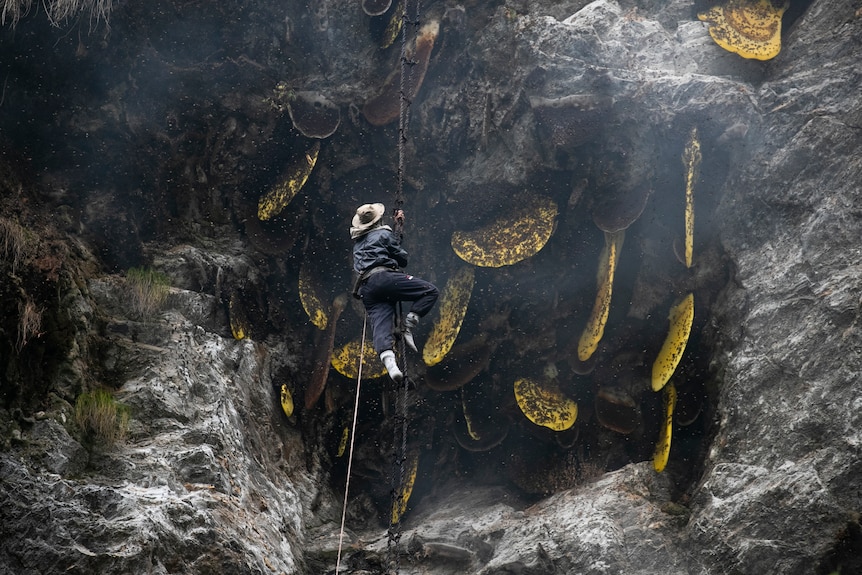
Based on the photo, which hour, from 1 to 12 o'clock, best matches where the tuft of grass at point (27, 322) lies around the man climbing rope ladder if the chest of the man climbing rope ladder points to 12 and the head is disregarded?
The tuft of grass is roughly at 7 o'clock from the man climbing rope ladder.

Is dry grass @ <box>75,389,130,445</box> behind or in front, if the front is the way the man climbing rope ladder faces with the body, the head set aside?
behind

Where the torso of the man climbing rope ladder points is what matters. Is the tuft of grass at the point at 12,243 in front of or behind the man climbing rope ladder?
behind

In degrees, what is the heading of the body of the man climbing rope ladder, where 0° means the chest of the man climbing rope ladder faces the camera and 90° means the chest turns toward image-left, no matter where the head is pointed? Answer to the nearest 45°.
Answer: approximately 225°
